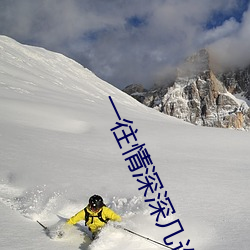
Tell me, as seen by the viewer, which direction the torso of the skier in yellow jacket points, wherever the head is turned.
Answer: toward the camera
